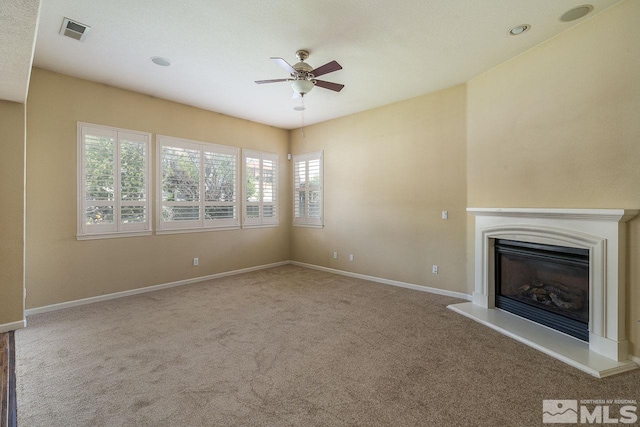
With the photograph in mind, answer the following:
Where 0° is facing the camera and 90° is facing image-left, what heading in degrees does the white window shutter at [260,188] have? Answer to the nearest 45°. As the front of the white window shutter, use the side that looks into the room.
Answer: approximately 315°

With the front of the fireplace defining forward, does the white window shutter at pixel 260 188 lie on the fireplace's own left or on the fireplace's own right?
on the fireplace's own right

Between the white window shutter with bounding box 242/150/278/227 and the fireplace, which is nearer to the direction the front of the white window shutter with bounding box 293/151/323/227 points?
the white window shutter

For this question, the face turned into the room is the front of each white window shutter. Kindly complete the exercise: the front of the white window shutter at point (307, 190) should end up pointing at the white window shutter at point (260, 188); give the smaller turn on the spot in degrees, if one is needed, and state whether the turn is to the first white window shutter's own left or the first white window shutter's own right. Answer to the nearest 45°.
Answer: approximately 45° to the first white window shutter's own right

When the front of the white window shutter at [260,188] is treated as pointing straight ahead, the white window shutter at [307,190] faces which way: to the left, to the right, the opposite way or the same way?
to the right

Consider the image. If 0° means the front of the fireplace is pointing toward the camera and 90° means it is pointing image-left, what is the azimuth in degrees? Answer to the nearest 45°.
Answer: approximately 45°

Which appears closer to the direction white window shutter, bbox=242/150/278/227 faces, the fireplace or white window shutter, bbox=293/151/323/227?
the fireplace

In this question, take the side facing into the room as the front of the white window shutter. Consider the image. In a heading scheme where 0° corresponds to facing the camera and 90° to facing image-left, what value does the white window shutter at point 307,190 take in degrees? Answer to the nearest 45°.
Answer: approximately 45°
